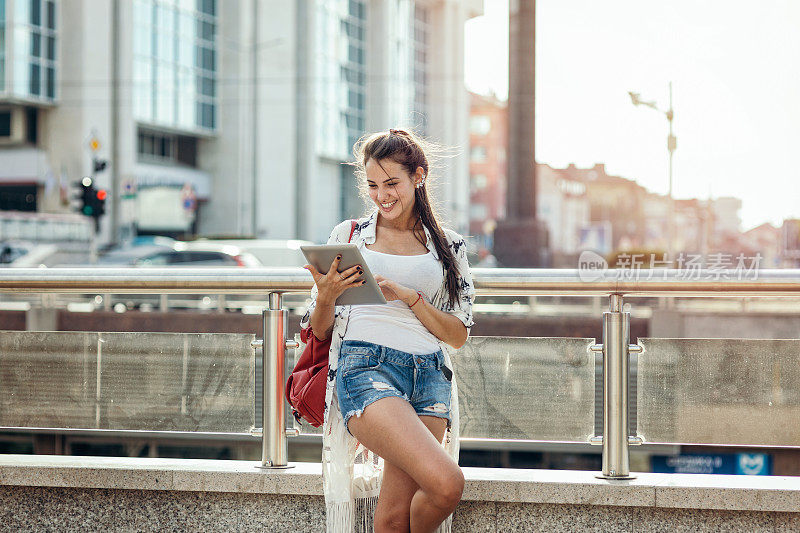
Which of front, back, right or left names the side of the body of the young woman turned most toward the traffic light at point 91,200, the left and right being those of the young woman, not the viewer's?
back

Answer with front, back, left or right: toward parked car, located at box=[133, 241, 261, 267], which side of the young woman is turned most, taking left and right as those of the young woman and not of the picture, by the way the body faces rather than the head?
back

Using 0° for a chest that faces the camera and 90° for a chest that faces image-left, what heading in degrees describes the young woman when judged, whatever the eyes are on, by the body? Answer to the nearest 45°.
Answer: approximately 0°

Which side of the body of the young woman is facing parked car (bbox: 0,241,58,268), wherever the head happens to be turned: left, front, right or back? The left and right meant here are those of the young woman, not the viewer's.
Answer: back

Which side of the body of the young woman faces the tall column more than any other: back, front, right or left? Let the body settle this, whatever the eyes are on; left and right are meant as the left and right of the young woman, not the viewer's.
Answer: back

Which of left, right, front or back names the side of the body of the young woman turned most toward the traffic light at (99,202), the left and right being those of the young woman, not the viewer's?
back
